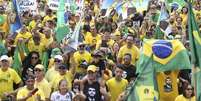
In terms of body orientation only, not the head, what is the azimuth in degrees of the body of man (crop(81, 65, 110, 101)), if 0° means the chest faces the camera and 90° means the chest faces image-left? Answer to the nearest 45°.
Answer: approximately 0°

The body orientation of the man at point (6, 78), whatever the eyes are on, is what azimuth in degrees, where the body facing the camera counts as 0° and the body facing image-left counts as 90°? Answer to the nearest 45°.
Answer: approximately 0°

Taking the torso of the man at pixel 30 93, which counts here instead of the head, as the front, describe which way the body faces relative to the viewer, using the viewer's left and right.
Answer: facing the viewer

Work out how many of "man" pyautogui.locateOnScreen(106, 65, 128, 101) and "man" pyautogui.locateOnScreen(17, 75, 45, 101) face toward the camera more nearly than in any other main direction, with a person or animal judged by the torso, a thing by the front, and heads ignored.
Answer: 2

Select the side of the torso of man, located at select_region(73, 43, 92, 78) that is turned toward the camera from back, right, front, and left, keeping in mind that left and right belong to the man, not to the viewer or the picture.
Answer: front

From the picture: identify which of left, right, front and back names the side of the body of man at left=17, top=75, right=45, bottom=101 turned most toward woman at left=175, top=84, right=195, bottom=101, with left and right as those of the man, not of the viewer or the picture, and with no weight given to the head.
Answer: left

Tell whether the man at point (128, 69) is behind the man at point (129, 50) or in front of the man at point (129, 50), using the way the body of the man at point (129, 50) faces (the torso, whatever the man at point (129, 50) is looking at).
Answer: in front

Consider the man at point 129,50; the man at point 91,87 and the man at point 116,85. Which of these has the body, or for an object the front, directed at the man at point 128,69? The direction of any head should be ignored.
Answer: the man at point 129,50

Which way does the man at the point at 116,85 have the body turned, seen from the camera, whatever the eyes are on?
toward the camera
